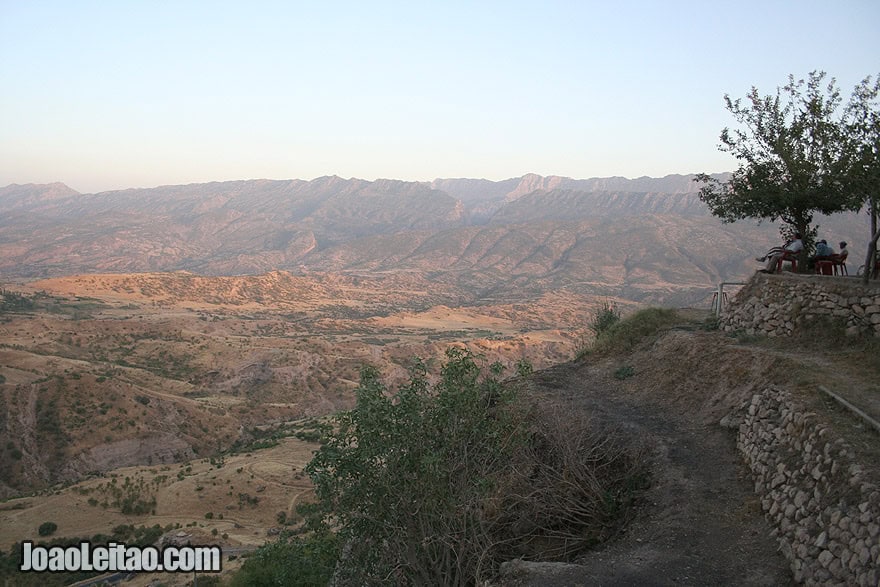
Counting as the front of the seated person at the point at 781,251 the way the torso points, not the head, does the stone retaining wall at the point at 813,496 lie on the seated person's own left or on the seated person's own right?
on the seated person's own left

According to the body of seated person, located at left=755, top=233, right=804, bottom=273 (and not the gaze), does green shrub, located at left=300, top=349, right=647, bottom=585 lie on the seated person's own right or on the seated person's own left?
on the seated person's own left

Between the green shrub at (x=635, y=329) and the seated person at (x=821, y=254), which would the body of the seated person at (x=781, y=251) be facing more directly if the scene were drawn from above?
the green shrub

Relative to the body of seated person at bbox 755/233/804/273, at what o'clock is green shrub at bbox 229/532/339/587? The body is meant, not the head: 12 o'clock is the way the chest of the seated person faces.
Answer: The green shrub is roughly at 10 o'clock from the seated person.

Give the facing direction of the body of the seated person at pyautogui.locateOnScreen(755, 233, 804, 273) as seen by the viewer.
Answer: to the viewer's left
